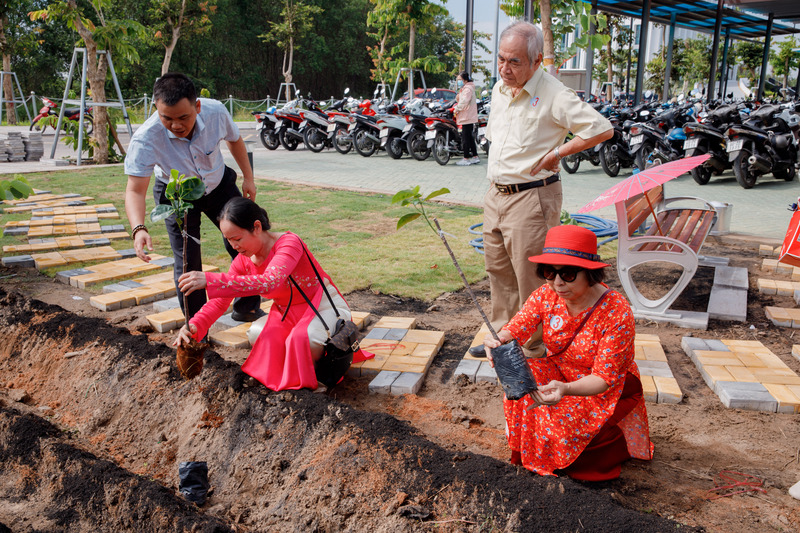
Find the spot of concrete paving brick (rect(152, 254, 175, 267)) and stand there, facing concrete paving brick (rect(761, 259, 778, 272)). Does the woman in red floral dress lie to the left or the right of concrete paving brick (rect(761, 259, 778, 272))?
right

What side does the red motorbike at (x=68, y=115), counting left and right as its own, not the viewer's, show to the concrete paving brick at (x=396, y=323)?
left

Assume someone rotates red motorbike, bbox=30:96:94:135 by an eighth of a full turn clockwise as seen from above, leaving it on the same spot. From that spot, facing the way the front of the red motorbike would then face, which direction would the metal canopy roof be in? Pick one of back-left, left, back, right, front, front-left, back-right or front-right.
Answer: back-right

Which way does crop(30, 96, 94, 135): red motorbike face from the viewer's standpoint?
to the viewer's left

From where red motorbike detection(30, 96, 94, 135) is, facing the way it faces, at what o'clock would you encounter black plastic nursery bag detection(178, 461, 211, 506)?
The black plastic nursery bag is roughly at 9 o'clock from the red motorbike.

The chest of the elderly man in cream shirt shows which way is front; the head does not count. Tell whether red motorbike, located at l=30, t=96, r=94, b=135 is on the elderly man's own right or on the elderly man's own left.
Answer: on the elderly man's own right
